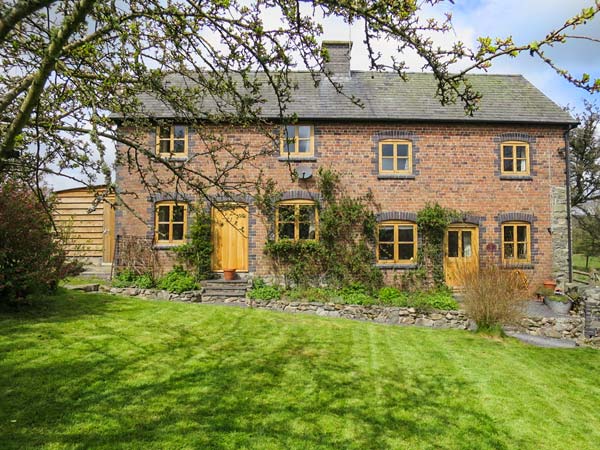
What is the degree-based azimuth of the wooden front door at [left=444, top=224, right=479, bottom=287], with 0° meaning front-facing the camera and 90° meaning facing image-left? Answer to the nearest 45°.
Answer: approximately 0°

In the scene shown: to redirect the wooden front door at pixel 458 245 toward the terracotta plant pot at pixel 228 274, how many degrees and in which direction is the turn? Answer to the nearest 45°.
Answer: approximately 45° to its right

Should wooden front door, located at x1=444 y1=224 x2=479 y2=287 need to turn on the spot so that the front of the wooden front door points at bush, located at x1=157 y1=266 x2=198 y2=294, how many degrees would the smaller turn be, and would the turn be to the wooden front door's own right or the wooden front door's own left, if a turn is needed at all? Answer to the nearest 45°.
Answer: approximately 45° to the wooden front door's own right

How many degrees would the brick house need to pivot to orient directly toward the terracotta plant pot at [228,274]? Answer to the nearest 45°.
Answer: approximately 90° to its right

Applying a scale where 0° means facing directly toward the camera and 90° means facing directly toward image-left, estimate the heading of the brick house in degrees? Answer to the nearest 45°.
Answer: approximately 0°

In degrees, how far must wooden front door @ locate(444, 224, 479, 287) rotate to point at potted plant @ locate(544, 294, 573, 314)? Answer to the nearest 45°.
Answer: approximately 90° to its left

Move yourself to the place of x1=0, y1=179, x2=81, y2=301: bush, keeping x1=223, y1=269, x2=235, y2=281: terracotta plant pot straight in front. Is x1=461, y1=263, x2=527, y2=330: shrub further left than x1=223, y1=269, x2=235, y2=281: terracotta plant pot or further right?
right
